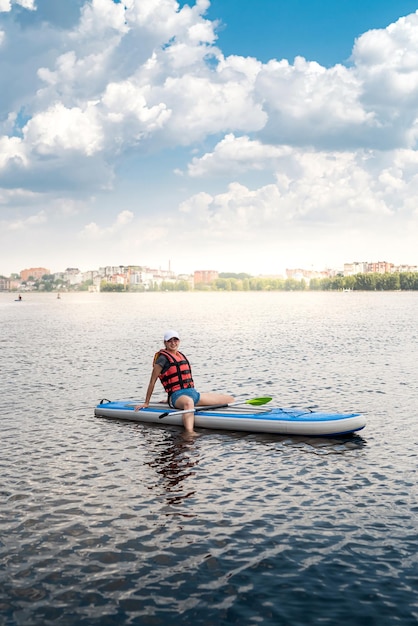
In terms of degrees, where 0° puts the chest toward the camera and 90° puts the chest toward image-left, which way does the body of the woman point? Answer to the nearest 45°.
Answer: approximately 315°
